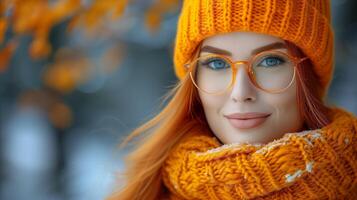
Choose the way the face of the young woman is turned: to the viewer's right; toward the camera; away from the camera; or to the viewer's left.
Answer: toward the camera

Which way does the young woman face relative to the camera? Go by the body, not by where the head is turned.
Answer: toward the camera
